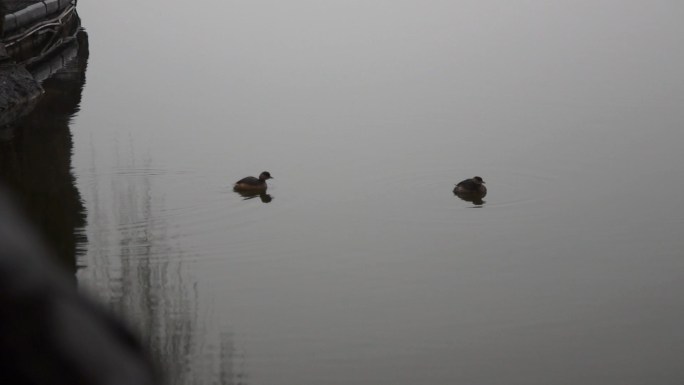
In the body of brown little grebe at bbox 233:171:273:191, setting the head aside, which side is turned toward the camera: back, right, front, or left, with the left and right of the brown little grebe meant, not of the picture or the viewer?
right

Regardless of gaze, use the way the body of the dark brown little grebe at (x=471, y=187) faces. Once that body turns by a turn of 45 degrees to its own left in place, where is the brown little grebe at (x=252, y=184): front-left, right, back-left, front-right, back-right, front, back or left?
back-left

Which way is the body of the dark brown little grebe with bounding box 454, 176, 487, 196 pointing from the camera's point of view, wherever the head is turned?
to the viewer's right
